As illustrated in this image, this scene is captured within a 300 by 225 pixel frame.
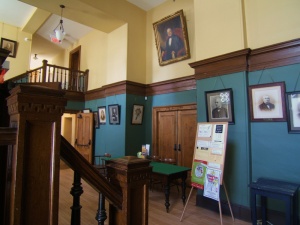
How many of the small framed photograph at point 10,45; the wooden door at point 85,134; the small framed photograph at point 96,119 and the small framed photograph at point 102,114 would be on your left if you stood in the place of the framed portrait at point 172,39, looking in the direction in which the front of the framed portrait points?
0

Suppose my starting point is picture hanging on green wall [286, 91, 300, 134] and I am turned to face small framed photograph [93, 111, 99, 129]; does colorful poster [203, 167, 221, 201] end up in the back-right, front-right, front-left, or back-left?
front-left

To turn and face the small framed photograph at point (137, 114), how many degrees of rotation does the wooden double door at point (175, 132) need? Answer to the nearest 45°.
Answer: approximately 45° to its right

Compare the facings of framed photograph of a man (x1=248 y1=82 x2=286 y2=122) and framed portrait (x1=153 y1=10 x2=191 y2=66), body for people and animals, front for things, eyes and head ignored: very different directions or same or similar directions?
same or similar directions

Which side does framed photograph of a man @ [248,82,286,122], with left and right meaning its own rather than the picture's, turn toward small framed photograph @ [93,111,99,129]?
right

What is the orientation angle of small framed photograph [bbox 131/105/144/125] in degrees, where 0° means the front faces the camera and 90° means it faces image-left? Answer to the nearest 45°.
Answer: approximately 315°

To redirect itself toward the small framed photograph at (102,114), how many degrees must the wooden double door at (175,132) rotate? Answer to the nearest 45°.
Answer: approximately 90° to its right

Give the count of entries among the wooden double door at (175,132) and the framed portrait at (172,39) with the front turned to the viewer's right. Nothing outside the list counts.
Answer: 0

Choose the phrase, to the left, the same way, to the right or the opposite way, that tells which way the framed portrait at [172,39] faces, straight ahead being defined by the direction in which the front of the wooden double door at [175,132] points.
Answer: the same way

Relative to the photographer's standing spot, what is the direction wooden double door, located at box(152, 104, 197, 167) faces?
facing the viewer and to the left of the viewer

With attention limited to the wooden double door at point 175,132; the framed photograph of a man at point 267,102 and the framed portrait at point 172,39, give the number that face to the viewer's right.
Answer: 0

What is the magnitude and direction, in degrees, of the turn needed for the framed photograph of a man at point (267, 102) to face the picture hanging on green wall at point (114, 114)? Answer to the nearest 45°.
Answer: approximately 90° to its right

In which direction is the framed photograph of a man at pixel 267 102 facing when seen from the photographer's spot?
facing the viewer
